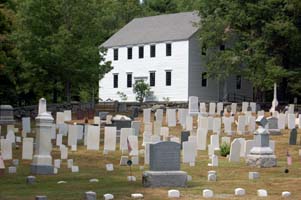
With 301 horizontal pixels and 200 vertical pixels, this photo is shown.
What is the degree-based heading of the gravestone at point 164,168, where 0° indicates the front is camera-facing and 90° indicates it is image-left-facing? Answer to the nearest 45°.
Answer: approximately 0°

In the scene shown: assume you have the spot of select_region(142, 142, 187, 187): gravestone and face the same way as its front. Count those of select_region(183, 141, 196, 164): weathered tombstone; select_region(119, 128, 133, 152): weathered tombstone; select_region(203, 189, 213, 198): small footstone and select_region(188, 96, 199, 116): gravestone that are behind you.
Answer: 3

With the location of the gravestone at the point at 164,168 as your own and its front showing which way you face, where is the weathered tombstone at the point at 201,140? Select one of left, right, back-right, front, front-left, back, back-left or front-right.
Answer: back

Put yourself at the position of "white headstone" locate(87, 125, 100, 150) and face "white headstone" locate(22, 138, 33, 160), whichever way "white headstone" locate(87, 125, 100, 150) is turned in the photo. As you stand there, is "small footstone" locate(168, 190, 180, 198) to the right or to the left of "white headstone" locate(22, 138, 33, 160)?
left

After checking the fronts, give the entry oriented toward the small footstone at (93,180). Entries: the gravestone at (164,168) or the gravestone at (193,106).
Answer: the gravestone at (193,106)

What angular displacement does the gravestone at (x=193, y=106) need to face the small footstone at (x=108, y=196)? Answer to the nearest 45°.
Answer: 0° — it already faces it
